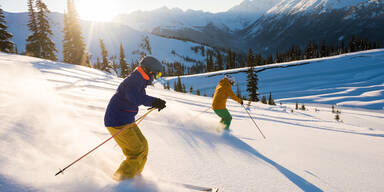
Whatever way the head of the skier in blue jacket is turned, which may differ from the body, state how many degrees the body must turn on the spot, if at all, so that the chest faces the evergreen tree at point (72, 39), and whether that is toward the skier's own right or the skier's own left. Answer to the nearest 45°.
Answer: approximately 90° to the skier's own left

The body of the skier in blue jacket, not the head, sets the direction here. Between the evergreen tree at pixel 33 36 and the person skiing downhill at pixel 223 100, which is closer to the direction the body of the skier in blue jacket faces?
the person skiing downhill

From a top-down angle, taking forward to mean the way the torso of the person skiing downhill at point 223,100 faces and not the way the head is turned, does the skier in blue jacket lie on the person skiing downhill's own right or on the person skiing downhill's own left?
on the person skiing downhill's own right

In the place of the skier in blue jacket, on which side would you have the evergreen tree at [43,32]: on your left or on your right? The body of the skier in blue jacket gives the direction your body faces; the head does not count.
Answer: on your left

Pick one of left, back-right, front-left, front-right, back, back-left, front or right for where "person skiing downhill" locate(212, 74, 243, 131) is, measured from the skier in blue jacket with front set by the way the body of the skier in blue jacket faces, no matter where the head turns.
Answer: front-left

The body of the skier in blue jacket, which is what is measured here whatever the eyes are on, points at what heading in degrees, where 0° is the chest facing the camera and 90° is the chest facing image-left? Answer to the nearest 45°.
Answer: approximately 270°
